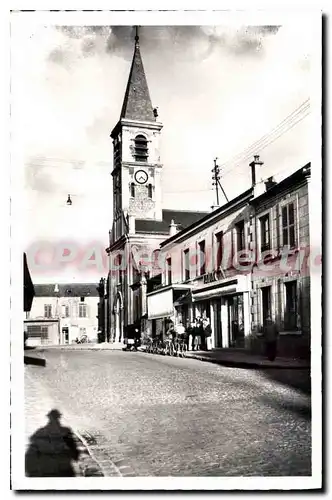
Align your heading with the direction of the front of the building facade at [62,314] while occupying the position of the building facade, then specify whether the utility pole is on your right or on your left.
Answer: on your left

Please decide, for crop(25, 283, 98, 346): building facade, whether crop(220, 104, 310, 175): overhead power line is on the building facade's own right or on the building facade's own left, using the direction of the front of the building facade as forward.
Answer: on the building facade's own left

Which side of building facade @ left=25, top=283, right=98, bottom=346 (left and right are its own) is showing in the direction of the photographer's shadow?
front

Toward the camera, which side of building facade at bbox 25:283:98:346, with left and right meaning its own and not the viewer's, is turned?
front
